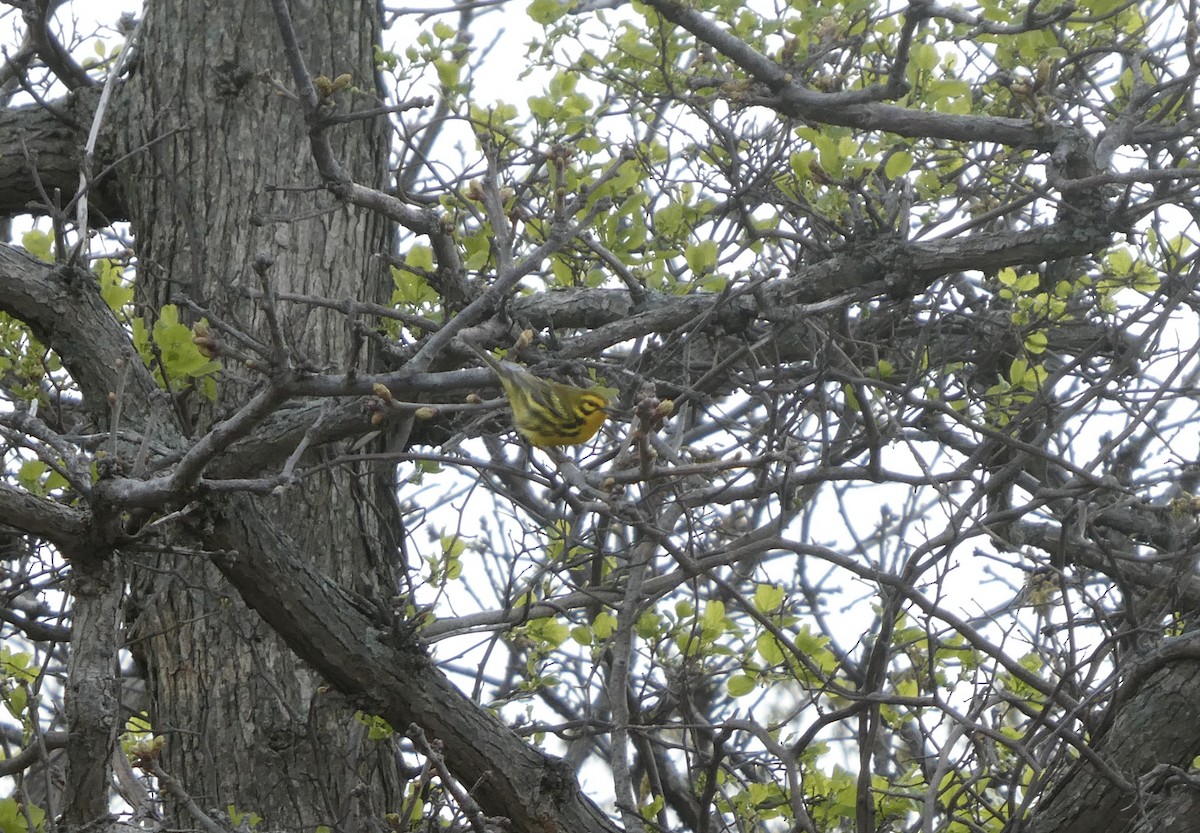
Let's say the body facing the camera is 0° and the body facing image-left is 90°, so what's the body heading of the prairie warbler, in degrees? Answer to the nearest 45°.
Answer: approximately 270°
